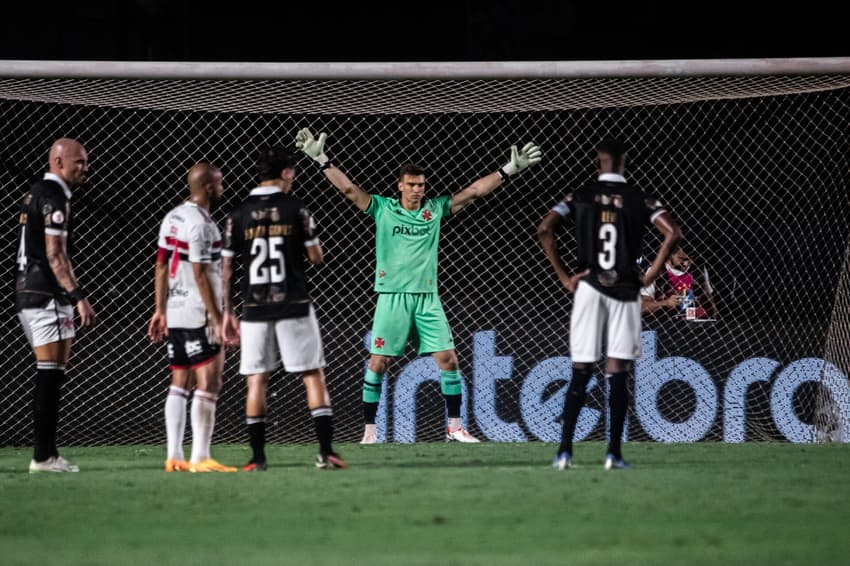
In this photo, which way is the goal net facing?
toward the camera

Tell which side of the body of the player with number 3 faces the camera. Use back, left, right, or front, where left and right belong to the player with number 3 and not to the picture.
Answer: back

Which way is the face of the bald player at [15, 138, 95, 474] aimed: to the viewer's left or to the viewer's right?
to the viewer's right

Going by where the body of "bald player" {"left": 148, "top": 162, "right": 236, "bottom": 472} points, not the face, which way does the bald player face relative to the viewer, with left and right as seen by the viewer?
facing away from the viewer and to the right of the viewer

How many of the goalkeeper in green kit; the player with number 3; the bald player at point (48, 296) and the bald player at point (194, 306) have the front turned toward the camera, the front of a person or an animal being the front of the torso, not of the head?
1

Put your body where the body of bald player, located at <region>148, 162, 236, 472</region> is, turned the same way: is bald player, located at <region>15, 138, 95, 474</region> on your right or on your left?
on your left

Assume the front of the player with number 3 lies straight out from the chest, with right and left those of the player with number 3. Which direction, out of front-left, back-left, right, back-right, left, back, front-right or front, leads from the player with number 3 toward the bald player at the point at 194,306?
left

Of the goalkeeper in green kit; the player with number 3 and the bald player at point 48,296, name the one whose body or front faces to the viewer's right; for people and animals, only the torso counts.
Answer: the bald player

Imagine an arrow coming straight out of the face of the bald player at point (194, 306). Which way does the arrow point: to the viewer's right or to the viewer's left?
to the viewer's right

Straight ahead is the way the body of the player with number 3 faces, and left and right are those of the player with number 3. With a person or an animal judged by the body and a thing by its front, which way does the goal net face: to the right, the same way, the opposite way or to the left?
the opposite way

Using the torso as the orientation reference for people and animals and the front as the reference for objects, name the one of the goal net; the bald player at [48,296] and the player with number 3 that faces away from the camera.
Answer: the player with number 3

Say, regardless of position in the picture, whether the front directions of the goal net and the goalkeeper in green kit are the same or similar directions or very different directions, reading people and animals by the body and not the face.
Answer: same or similar directions

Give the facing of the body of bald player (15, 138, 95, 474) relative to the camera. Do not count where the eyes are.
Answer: to the viewer's right

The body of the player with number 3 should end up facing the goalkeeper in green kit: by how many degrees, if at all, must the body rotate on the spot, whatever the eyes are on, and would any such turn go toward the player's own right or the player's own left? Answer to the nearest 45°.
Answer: approximately 45° to the player's own left

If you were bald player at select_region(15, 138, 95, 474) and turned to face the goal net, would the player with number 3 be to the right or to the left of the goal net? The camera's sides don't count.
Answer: right

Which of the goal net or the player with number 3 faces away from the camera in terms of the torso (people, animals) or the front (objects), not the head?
the player with number 3
